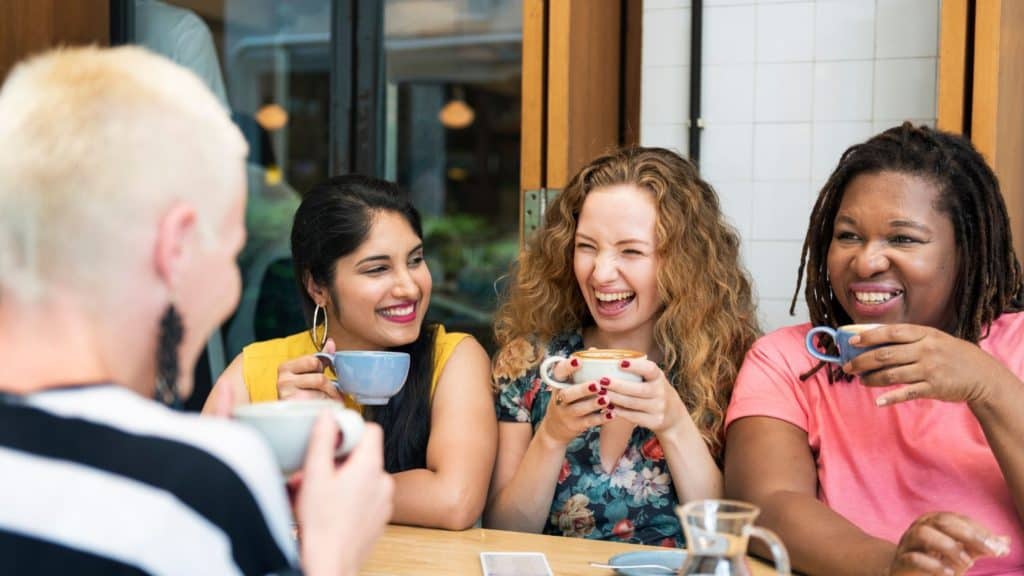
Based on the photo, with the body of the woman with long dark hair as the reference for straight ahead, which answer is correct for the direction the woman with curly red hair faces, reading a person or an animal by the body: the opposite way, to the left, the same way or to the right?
the same way

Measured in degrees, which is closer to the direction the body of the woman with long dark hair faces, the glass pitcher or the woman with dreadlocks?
the glass pitcher

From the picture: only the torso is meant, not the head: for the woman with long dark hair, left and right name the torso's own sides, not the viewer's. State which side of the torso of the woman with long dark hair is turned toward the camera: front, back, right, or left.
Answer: front

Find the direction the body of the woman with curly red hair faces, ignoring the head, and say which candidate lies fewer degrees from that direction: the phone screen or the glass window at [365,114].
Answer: the phone screen

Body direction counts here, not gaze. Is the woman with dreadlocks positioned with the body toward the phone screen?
yes

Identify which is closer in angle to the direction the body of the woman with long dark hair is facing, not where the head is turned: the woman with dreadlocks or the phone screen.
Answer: the phone screen

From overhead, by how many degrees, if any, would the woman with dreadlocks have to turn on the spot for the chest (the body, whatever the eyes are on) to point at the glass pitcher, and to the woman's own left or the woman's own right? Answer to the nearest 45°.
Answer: approximately 45° to the woman's own left

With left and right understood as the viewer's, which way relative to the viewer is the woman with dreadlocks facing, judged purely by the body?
facing the viewer and to the left of the viewer

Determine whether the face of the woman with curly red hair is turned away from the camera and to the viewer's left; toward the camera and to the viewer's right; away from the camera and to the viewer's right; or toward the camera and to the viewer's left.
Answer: toward the camera and to the viewer's left

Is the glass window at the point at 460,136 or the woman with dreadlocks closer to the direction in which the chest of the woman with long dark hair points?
the woman with dreadlocks

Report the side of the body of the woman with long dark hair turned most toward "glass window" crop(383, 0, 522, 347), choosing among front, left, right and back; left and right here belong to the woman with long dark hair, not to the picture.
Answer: back

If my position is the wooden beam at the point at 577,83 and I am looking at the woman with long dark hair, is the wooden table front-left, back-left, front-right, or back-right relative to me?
front-left

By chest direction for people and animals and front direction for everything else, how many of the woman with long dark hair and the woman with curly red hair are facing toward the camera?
2
